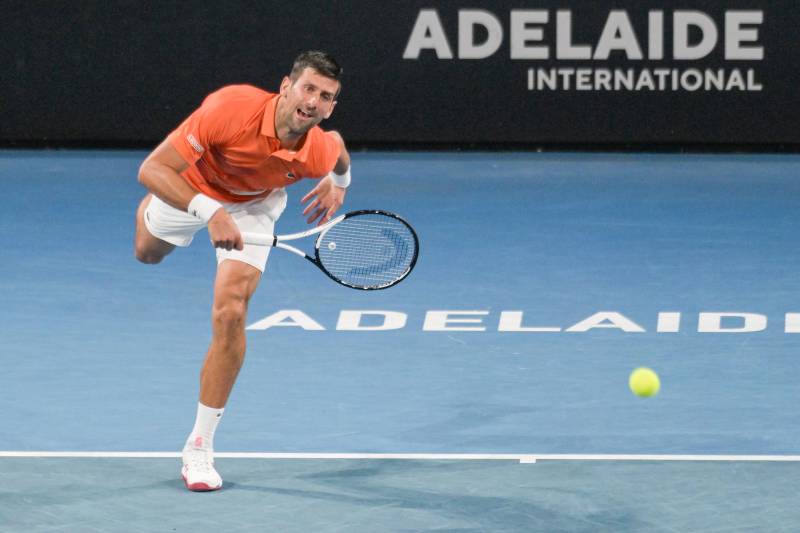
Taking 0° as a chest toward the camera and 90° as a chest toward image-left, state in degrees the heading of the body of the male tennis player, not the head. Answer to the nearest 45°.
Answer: approximately 315°

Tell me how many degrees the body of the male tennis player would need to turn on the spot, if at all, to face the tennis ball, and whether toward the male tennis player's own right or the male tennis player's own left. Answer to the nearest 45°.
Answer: approximately 45° to the male tennis player's own left

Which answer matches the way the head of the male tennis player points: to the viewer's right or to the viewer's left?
to the viewer's right
